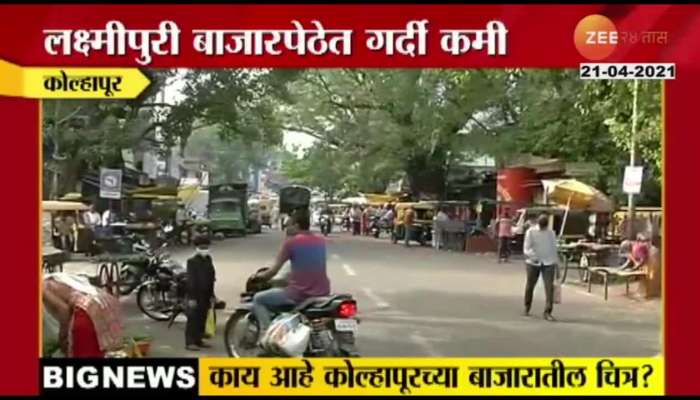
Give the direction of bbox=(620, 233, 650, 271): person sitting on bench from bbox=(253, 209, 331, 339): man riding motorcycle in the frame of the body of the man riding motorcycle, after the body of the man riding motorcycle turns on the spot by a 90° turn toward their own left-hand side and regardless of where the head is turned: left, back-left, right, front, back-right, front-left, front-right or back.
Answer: back-left

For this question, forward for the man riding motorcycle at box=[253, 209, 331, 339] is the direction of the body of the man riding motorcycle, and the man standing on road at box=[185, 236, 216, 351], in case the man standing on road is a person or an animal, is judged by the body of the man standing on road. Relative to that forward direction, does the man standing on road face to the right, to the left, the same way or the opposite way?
the opposite way

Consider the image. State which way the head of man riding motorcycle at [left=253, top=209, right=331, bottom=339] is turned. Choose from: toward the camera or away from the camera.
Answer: away from the camera

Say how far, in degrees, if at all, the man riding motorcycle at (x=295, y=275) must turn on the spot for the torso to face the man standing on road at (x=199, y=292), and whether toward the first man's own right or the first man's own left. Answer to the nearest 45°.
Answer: approximately 45° to the first man's own left

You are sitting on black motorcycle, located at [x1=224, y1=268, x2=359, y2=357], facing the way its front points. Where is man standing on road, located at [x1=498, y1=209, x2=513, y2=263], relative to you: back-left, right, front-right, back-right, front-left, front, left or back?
back-right
